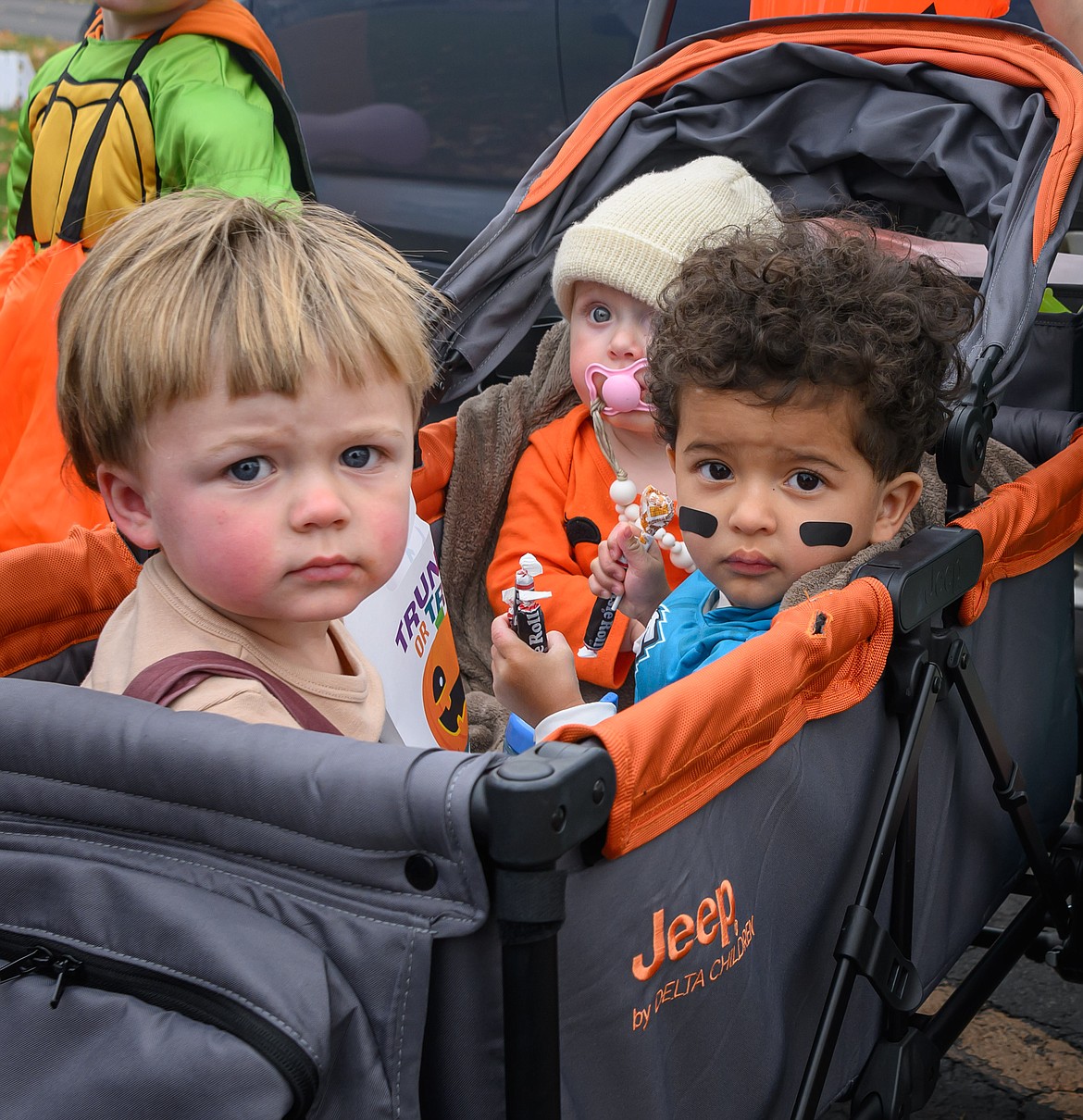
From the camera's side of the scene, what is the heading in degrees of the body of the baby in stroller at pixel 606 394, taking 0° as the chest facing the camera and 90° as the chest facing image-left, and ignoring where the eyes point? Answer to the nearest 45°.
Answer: approximately 0°

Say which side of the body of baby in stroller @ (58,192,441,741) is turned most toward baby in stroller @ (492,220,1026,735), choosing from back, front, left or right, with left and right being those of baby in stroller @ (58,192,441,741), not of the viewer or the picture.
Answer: left

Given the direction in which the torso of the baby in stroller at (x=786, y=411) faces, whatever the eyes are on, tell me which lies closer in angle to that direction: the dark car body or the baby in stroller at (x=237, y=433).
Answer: the baby in stroller

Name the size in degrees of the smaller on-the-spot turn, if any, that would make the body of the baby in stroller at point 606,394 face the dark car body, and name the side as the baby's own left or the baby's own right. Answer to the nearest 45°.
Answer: approximately 180°

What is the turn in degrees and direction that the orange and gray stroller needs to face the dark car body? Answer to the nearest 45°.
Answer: approximately 135° to its right

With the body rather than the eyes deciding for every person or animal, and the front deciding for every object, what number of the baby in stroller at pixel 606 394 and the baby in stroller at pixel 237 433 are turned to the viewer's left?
0

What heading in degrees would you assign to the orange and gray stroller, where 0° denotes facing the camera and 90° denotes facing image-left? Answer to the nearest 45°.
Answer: approximately 45°

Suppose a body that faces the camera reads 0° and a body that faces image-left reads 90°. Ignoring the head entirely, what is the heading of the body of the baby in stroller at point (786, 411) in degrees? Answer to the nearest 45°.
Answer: approximately 45°
